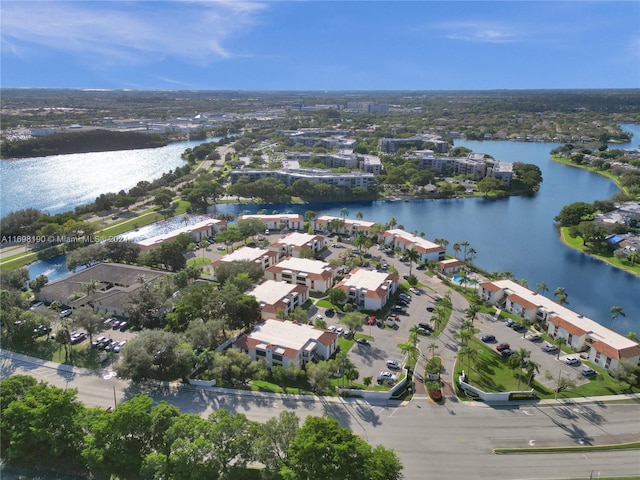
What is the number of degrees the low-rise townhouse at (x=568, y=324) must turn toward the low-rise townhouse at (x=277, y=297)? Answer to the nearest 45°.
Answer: approximately 45° to its right

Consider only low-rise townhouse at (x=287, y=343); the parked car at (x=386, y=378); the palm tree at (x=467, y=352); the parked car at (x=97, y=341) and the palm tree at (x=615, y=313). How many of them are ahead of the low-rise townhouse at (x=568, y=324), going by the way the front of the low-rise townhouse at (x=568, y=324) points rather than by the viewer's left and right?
4

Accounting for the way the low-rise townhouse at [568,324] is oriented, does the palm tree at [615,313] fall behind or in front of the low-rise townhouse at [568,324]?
behind

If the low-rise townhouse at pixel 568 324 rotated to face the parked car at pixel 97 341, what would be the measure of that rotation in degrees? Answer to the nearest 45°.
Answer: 0° — it already faces it

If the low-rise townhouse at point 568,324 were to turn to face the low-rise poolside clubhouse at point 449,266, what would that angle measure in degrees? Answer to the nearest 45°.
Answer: approximately 90° to its right

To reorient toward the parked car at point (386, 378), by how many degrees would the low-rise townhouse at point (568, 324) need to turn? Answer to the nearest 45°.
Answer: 0° — it already faces it

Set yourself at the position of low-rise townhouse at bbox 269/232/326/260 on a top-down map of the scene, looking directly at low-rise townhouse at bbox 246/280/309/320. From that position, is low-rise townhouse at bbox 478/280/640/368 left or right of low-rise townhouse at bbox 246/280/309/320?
left

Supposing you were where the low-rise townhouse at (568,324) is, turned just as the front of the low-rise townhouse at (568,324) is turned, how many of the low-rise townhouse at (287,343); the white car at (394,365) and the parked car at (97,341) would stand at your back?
0

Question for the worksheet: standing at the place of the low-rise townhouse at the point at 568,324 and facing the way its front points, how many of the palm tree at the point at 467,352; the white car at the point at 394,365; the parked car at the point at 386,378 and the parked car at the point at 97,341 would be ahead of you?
4

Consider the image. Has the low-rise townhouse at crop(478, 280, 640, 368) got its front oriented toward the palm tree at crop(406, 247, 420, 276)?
no

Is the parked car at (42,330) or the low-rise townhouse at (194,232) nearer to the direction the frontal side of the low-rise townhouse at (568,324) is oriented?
the parked car

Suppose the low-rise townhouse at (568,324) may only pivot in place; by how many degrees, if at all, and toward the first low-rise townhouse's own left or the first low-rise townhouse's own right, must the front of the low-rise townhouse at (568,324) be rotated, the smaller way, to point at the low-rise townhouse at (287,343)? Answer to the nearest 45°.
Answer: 0° — it already faces it

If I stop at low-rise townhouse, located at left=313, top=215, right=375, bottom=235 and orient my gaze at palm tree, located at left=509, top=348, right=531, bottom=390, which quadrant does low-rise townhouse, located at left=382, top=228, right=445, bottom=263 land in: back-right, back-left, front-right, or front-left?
front-left

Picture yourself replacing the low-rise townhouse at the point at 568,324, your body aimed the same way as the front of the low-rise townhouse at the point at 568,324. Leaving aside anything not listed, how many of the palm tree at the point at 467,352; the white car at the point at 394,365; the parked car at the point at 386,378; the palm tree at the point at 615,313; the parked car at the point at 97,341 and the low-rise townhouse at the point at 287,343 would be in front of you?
5

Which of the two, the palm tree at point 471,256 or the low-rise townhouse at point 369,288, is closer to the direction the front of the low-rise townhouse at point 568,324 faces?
the low-rise townhouse

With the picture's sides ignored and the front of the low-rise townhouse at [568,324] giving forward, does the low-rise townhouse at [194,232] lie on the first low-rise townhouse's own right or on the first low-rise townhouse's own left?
on the first low-rise townhouse's own right

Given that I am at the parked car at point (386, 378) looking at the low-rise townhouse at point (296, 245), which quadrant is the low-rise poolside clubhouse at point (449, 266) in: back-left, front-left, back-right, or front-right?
front-right

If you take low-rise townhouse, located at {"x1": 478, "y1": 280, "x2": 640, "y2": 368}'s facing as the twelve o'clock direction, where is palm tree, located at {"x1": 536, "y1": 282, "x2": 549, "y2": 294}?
The palm tree is roughly at 4 o'clock from the low-rise townhouse.

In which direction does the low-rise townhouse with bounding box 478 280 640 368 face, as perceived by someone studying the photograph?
facing the viewer and to the left of the viewer

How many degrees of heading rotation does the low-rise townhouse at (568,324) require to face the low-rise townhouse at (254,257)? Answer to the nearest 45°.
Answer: approximately 45° to its right

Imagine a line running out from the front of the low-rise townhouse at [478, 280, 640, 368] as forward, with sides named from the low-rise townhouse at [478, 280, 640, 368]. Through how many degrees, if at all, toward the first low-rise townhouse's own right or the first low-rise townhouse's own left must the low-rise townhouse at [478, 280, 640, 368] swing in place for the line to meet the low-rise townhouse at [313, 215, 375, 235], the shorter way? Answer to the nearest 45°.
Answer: approximately 90° to the first low-rise townhouse's own right
